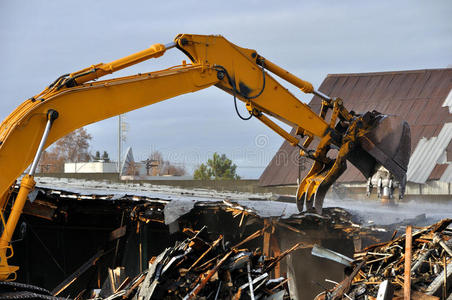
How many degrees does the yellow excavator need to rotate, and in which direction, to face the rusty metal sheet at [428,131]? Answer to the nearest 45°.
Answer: approximately 45° to its left

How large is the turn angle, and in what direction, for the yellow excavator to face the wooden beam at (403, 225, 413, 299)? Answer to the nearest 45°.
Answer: approximately 45° to its right

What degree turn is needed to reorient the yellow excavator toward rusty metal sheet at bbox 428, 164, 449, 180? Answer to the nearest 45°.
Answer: approximately 45° to its left

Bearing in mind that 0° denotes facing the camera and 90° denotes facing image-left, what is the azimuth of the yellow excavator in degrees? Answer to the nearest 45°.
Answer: approximately 270°

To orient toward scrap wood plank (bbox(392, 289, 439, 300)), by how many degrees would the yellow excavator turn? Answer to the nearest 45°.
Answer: approximately 45° to its right
